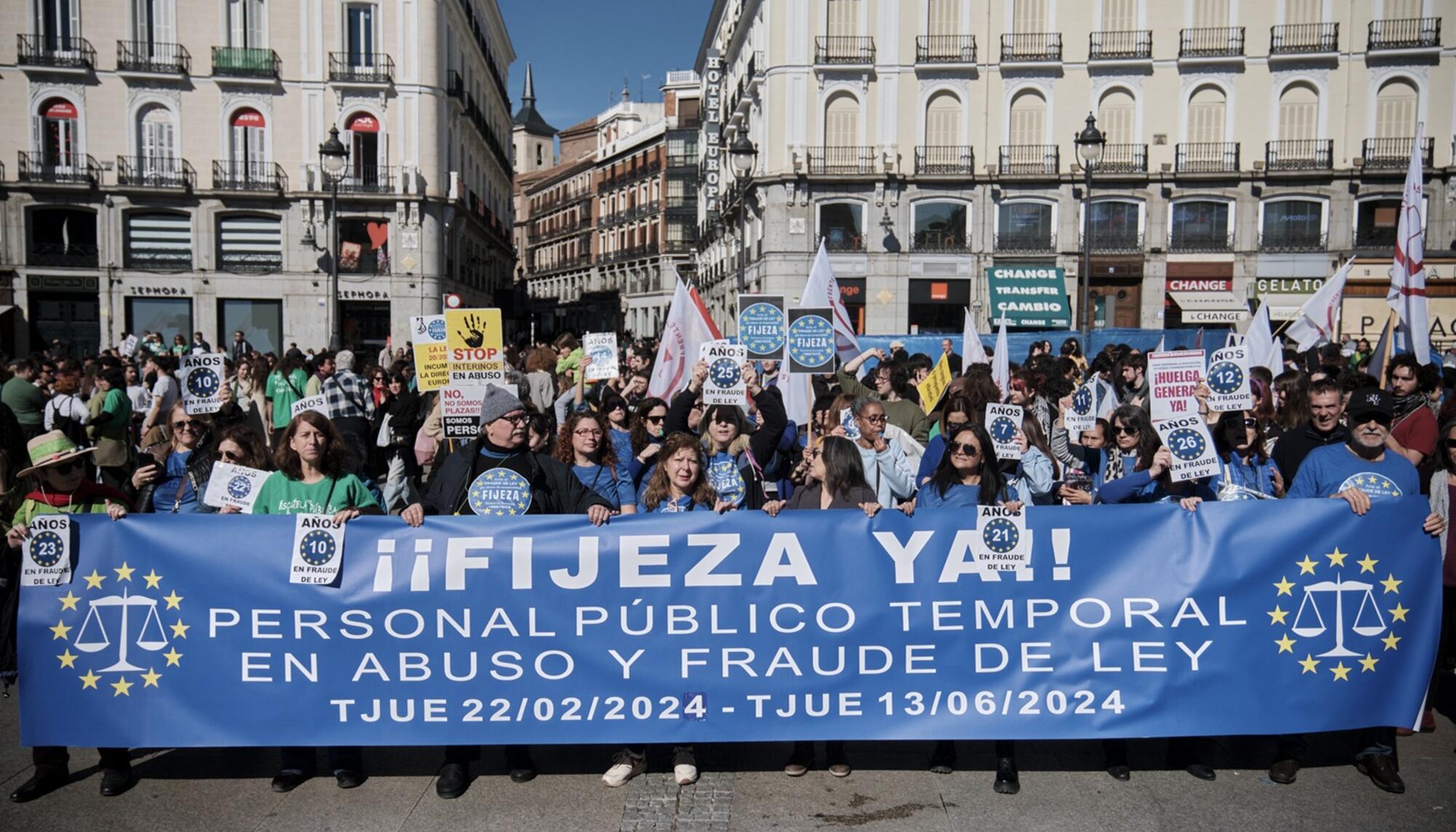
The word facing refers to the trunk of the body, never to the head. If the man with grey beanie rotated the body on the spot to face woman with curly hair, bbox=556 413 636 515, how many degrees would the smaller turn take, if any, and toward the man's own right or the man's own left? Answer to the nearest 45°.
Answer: approximately 135° to the man's own left

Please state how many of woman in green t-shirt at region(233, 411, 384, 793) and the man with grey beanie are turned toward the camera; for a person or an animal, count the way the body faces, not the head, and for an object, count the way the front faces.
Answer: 2

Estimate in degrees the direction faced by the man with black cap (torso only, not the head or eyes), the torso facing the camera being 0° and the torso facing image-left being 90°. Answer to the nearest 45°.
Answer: approximately 0°

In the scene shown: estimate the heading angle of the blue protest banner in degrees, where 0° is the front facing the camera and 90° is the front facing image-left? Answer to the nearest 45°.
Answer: approximately 0°

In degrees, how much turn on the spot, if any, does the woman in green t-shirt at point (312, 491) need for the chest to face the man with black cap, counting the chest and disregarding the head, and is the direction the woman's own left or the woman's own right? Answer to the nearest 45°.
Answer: approximately 90° to the woman's own left
